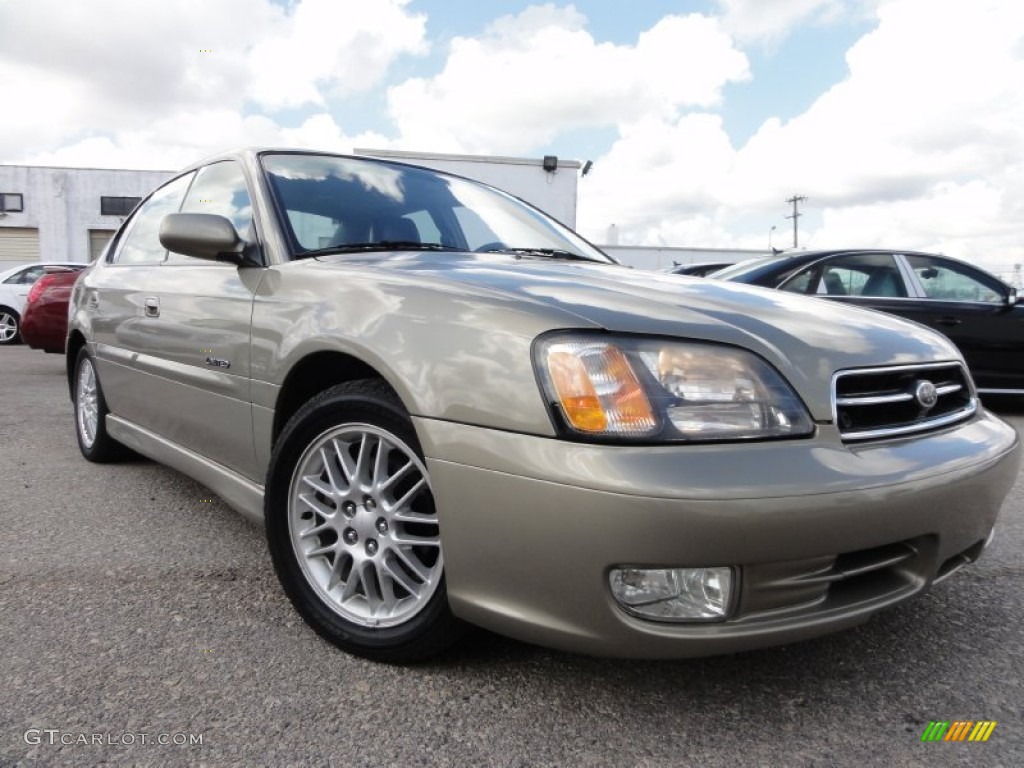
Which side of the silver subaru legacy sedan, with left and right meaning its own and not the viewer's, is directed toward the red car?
back

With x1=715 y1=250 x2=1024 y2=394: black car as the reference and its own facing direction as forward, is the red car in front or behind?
behind

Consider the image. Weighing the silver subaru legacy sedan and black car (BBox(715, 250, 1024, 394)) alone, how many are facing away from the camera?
0

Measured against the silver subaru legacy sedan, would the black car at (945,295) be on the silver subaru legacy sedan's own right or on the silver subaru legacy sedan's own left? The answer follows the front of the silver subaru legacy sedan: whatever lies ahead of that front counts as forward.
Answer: on the silver subaru legacy sedan's own left

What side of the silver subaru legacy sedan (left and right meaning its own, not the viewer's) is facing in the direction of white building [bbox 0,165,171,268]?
back

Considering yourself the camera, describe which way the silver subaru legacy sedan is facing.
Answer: facing the viewer and to the right of the viewer

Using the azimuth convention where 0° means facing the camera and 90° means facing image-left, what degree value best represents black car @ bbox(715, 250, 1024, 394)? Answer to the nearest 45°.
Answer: approximately 270°
